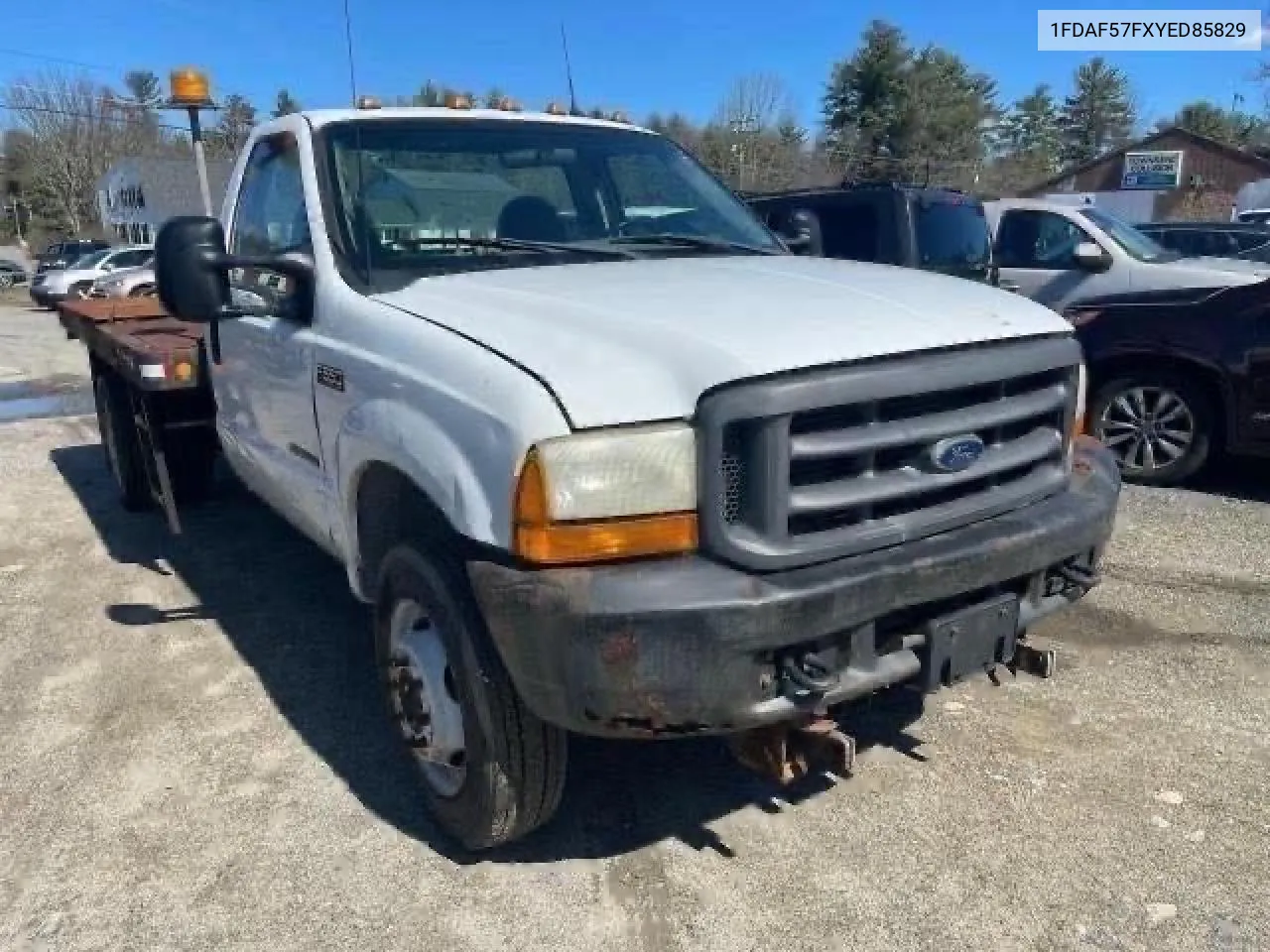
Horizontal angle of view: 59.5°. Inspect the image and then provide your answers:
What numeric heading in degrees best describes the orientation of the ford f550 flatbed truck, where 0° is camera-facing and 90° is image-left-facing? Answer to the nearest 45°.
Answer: approximately 315°

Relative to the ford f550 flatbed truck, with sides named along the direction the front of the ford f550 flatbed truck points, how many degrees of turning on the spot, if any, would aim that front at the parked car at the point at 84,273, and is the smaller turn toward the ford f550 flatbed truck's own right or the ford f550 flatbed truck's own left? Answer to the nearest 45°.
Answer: approximately 180°

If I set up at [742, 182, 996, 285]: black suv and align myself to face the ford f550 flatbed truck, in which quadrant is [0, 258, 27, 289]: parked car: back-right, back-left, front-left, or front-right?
back-right

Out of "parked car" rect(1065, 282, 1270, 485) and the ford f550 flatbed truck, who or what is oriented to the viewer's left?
the parked car

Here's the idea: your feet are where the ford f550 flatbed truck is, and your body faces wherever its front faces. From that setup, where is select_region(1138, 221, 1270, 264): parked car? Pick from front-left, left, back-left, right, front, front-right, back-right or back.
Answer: left

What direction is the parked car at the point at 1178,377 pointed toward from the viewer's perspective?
to the viewer's left

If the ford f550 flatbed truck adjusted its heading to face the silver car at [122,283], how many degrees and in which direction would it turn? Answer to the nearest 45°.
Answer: approximately 180°

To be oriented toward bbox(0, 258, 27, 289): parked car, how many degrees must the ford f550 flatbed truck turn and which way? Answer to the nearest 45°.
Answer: approximately 180°

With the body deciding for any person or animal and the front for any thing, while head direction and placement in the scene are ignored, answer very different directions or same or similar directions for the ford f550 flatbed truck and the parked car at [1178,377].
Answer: very different directions

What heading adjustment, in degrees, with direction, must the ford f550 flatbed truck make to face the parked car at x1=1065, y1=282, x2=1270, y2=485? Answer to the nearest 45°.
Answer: approximately 90° to its left
